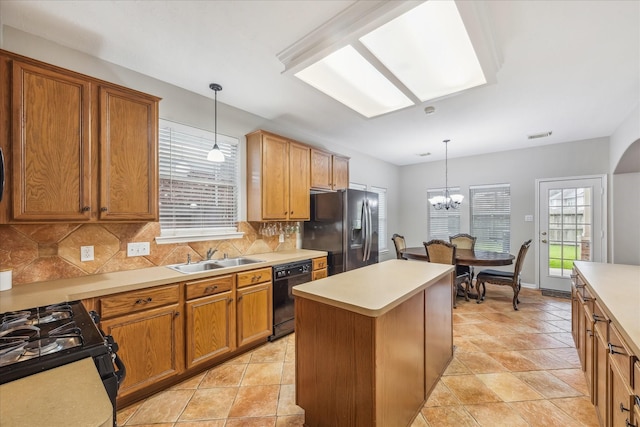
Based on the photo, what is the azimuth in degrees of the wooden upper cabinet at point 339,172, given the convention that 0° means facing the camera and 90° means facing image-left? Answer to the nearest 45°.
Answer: approximately 315°

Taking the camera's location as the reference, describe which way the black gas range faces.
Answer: facing to the right of the viewer

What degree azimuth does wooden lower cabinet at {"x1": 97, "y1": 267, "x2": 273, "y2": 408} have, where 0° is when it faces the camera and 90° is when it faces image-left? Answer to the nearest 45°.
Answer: approximately 315°

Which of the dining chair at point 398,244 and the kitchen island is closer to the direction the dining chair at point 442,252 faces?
the dining chair

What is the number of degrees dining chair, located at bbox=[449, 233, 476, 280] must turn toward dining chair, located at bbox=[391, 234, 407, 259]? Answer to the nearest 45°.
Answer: approximately 45° to its right

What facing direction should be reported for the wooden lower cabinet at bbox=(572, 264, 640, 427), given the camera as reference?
facing to the left of the viewer

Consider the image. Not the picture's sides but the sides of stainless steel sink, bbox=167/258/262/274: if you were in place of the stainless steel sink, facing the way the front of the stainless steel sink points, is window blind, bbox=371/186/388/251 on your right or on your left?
on your left
